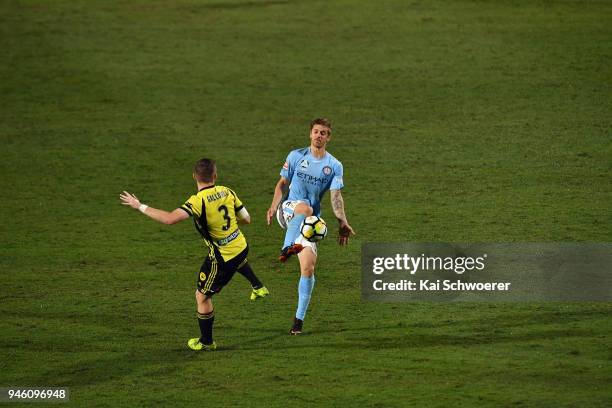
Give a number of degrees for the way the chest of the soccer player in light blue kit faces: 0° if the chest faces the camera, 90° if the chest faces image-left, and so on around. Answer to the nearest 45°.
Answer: approximately 0°

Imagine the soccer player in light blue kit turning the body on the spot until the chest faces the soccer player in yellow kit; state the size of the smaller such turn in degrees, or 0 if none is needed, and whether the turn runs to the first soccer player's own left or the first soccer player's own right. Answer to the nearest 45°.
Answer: approximately 45° to the first soccer player's own right
